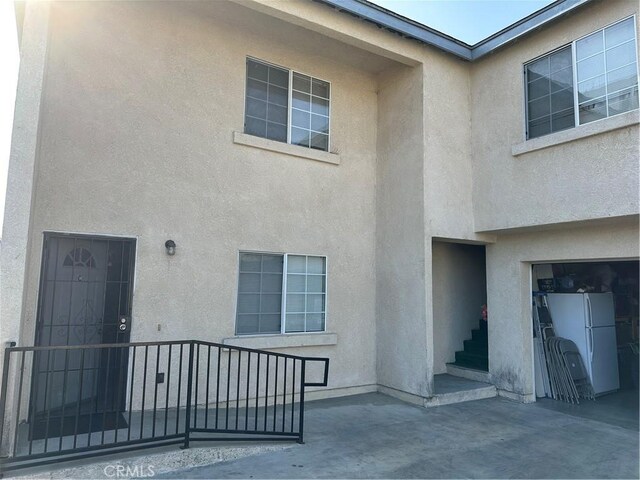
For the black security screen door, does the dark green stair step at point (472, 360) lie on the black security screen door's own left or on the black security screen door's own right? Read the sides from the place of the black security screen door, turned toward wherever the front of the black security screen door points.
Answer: on the black security screen door's own left

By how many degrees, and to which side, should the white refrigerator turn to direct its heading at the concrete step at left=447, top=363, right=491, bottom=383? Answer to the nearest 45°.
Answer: approximately 135° to its right

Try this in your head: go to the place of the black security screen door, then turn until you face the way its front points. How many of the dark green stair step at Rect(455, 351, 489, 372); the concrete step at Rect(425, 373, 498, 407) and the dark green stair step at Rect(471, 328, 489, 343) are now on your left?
3

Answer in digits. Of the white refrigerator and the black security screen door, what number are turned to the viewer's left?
0

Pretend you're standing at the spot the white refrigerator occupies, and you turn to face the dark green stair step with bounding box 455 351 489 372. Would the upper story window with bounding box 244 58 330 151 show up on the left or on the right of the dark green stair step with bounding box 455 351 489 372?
left

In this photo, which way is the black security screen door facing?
toward the camera

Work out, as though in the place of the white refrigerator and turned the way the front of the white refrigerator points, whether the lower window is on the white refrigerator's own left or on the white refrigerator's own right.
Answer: on the white refrigerator's own right

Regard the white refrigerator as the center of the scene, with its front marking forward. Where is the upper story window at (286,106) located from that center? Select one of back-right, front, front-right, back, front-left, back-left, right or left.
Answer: right

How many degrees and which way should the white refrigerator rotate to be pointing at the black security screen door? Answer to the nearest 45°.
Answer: approximately 90° to its right

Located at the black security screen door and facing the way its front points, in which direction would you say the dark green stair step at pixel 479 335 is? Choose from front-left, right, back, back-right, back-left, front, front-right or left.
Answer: left

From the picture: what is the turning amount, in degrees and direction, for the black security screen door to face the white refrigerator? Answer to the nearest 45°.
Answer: approximately 90° to its left
